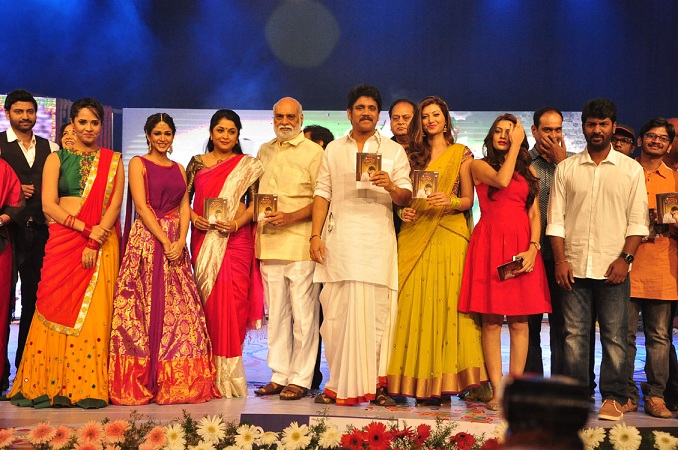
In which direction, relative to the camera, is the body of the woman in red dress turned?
toward the camera

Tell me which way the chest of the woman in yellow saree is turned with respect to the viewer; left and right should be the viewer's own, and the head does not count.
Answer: facing the viewer and to the left of the viewer

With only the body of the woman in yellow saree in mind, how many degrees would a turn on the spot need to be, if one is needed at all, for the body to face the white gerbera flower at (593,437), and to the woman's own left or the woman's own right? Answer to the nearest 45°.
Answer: approximately 90° to the woman's own left

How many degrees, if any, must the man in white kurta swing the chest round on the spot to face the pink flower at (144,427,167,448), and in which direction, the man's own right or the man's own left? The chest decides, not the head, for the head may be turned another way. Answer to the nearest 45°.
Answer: approximately 45° to the man's own right

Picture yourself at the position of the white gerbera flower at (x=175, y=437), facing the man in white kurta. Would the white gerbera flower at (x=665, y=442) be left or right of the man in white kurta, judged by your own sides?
right

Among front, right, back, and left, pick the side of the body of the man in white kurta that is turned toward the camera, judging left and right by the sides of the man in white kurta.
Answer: front

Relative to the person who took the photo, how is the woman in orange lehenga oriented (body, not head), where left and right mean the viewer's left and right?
facing the viewer

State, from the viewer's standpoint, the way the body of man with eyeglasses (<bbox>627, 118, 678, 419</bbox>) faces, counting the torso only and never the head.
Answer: toward the camera

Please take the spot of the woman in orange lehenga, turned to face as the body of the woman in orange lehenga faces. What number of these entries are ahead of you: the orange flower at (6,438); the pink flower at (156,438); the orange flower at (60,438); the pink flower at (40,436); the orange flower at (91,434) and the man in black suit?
5

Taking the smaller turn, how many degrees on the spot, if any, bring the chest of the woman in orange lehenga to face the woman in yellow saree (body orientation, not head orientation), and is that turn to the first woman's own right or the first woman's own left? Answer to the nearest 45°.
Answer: approximately 90° to the first woman's own left

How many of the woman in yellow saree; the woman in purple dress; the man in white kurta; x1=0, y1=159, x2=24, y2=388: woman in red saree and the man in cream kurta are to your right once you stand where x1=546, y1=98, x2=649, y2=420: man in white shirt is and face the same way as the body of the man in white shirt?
5

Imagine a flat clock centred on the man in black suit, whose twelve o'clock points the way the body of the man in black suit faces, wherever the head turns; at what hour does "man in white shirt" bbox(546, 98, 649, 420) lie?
The man in white shirt is roughly at 10 o'clock from the man in black suit.
